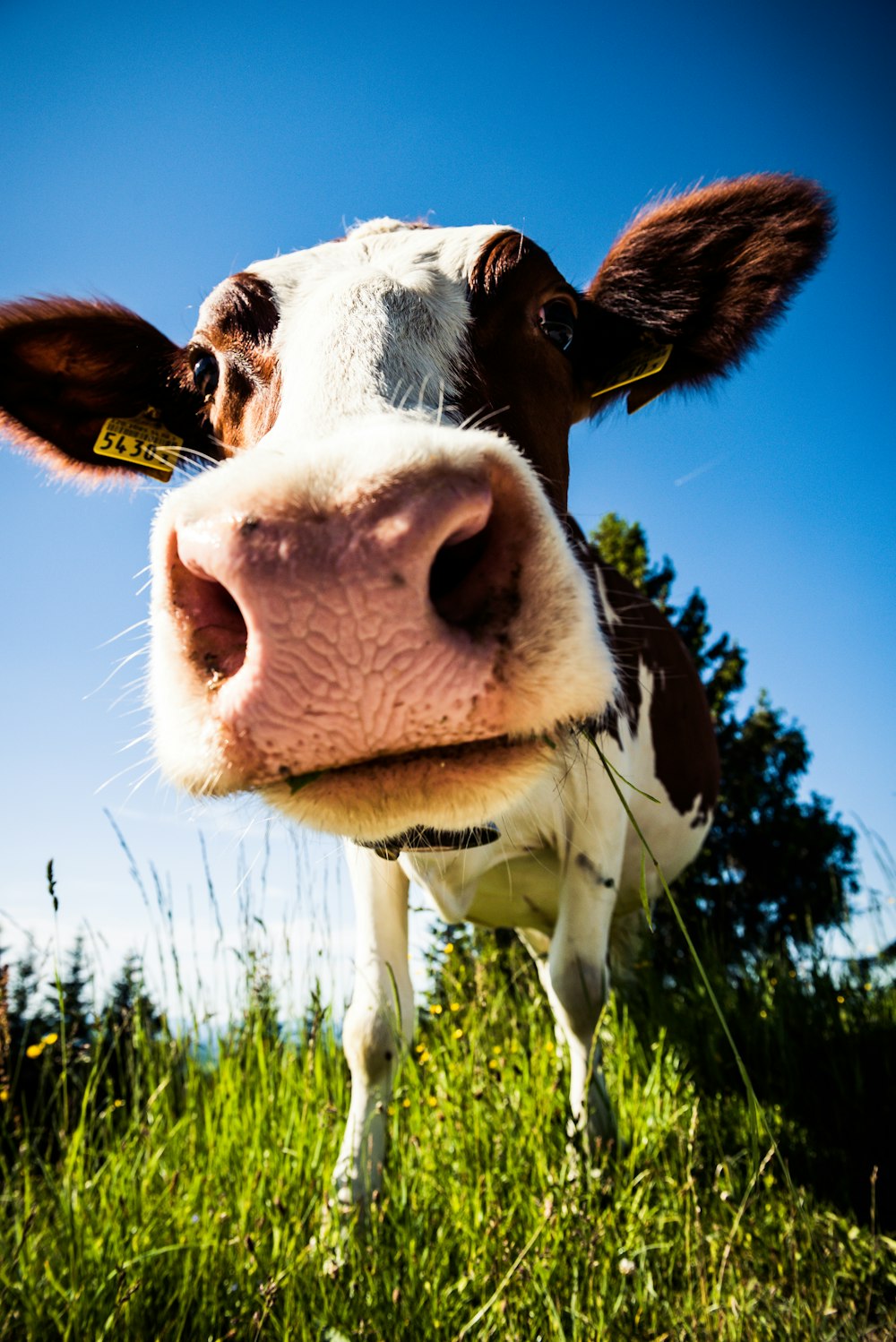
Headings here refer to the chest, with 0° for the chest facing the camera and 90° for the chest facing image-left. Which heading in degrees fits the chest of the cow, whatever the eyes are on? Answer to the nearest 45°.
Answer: approximately 0°
